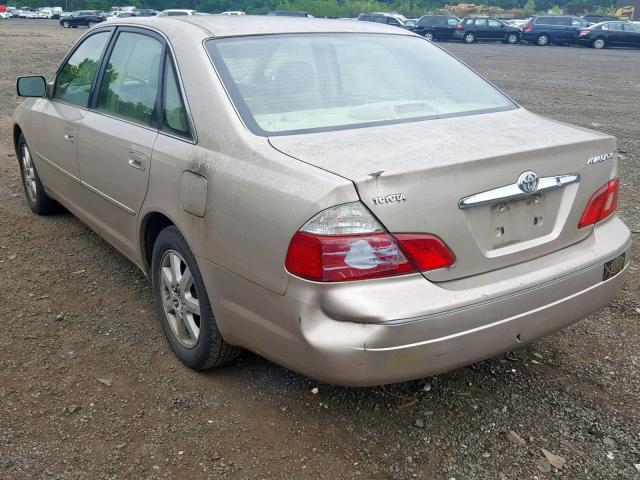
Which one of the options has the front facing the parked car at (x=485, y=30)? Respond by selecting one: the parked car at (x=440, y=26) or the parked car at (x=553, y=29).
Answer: the parked car at (x=440, y=26)

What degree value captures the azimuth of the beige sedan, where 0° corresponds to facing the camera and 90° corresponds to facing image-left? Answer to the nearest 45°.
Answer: approximately 135°

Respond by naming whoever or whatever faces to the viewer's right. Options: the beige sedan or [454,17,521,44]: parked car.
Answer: the parked car

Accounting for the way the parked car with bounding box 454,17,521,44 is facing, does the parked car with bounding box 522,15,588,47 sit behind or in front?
in front

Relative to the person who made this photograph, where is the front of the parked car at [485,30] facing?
facing to the right of the viewer

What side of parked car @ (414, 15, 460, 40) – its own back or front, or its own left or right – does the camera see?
right

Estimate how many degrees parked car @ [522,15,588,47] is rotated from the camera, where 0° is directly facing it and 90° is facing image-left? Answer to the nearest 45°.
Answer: approximately 225°

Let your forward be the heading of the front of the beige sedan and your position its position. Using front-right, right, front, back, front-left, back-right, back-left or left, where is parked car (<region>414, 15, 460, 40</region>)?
front-right
